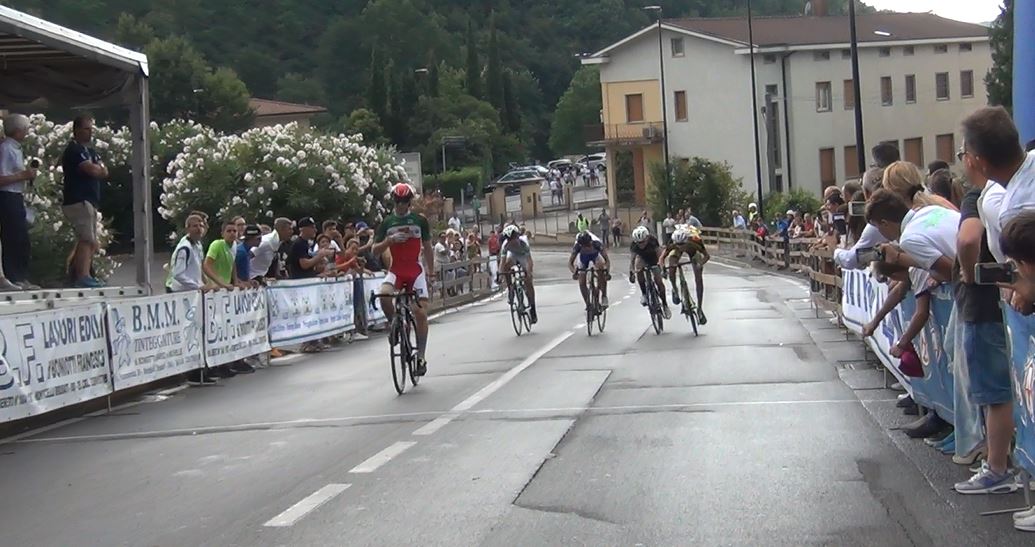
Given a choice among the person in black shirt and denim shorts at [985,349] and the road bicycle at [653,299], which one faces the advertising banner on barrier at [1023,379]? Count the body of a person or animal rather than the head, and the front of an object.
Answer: the road bicycle

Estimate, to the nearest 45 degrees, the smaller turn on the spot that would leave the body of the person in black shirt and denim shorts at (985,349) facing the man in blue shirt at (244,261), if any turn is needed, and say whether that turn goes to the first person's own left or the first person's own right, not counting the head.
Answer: approximately 45° to the first person's own right

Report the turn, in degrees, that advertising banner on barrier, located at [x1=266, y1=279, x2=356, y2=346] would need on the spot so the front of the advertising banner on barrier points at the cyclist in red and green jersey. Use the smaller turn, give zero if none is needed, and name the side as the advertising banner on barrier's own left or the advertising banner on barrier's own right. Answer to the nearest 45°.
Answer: approximately 45° to the advertising banner on barrier's own right

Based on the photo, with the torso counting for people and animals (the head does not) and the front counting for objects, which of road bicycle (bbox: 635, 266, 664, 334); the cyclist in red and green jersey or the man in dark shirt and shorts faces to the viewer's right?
the man in dark shirt and shorts

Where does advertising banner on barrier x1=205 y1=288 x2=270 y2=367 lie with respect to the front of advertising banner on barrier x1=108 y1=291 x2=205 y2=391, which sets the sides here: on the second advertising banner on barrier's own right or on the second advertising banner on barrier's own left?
on the second advertising banner on barrier's own left

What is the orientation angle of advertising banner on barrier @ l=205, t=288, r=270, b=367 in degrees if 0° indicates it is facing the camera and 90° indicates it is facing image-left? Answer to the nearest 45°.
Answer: approximately 315°

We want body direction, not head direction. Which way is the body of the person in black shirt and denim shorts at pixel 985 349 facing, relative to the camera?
to the viewer's left

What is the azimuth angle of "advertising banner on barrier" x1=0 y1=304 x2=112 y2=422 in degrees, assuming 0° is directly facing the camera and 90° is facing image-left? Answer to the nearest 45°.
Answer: approximately 315°

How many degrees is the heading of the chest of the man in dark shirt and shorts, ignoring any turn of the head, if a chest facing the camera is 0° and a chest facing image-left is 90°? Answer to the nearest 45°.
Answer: approximately 270°

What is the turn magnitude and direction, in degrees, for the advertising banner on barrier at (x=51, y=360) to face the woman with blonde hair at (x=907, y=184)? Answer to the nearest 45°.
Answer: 0° — it already faces them

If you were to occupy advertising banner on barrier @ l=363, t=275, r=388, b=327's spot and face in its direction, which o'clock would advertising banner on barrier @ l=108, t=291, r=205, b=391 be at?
advertising banner on barrier @ l=108, t=291, r=205, b=391 is roughly at 2 o'clock from advertising banner on barrier @ l=363, t=275, r=388, b=327.
